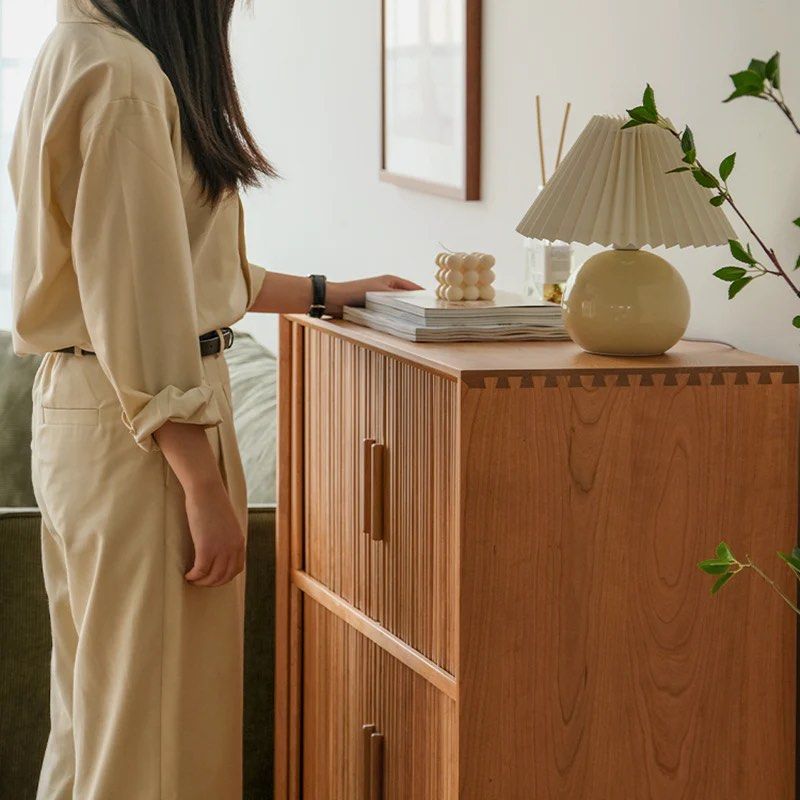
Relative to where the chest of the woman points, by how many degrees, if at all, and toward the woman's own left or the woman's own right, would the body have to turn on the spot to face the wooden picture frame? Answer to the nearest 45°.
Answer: approximately 45° to the woman's own left

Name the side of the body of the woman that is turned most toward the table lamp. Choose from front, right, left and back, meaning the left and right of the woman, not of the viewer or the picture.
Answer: front

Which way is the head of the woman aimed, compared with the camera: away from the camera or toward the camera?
away from the camera

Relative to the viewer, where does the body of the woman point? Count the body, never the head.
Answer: to the viewer's right

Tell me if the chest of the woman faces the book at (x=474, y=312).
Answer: yes
